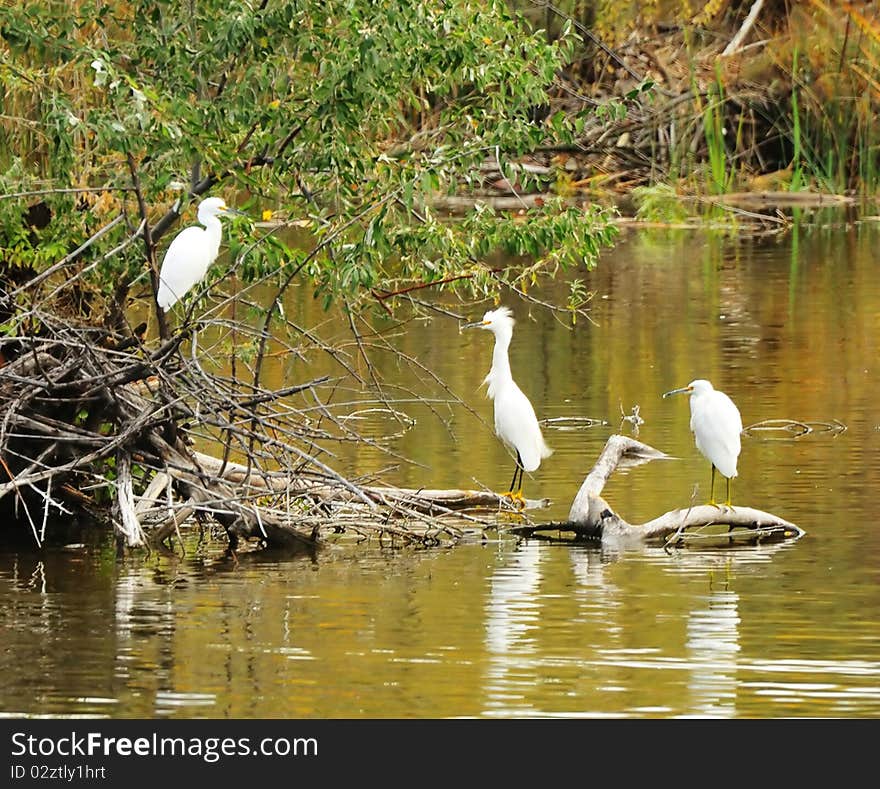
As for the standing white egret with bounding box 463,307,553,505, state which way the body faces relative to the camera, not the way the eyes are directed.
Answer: to the viewer's left

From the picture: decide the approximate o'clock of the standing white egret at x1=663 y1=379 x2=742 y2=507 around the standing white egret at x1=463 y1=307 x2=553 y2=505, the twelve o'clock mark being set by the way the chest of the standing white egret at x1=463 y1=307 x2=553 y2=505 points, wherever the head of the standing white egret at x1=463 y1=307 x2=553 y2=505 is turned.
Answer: the standing white egret at x1=663 y1=379 x2=742 y2=507 is roughly at 7 o'clock from the standing white egret at x1=463 y1=307 x2=553 y2=505.

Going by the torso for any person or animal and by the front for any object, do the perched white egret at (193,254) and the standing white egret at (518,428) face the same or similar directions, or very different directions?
very different directions

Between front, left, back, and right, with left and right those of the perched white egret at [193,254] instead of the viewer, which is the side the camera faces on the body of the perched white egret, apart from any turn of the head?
right

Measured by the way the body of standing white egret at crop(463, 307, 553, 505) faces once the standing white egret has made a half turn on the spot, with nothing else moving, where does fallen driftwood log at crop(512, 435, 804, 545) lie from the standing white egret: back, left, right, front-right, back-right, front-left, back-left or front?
front-right

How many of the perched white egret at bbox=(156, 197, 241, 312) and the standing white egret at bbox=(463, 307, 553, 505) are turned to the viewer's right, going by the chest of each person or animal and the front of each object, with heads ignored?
1
